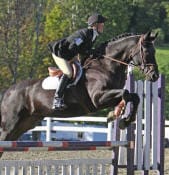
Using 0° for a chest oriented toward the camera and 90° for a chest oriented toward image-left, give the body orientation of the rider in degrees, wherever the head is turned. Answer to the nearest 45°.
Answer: approximately 270°

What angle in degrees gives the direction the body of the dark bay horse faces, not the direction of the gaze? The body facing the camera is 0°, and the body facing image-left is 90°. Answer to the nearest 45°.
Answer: approximately 270°

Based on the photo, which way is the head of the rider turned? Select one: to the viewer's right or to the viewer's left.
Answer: to the viewer's right
